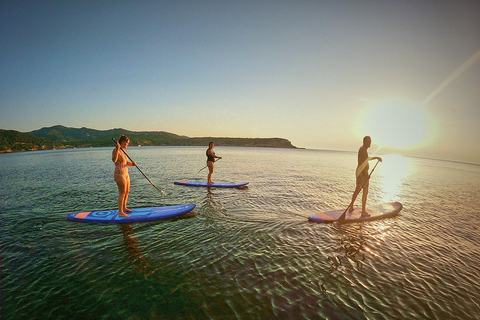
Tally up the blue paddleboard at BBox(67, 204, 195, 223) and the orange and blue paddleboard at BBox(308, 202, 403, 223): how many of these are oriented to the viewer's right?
2

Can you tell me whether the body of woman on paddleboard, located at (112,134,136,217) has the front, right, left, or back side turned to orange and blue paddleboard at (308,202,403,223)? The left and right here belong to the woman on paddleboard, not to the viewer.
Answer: front

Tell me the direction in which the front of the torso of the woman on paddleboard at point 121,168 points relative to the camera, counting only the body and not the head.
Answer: to the viewer's right

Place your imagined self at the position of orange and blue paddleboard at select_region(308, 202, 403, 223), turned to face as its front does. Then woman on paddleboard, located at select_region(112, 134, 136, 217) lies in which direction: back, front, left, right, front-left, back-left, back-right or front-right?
back-right

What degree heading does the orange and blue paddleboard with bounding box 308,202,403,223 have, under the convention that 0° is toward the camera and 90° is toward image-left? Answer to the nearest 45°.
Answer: approximately 270°

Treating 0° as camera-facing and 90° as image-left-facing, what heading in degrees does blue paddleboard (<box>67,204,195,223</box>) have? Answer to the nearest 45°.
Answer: approximately 270°
